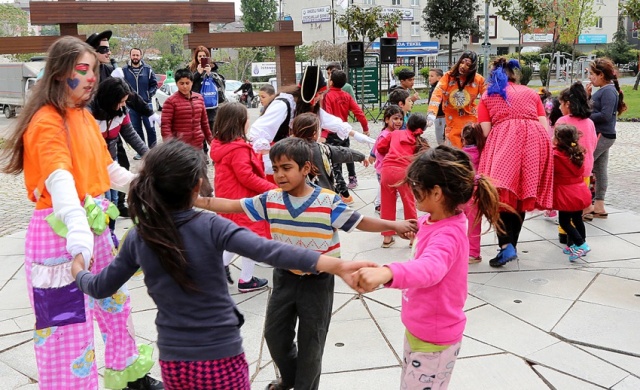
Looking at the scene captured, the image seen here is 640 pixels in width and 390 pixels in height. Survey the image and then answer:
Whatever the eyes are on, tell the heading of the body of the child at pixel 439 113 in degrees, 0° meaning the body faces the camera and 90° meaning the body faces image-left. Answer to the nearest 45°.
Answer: approximately 45°

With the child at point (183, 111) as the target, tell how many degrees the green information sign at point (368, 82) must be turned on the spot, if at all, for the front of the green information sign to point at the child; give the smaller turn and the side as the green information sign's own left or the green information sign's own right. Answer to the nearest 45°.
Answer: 0° — it already faces them

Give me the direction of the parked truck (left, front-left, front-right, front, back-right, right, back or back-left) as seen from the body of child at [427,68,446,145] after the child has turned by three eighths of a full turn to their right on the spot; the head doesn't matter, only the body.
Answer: front-left

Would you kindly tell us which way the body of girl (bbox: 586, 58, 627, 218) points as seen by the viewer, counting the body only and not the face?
to the viewer's left

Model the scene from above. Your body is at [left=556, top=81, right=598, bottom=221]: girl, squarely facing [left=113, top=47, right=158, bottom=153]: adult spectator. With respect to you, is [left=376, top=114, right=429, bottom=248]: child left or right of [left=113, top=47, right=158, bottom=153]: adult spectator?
left

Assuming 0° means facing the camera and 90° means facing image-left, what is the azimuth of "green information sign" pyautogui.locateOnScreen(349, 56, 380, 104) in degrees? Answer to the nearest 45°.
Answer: approximately 0°

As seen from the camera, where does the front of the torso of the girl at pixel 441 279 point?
to the viewer's left

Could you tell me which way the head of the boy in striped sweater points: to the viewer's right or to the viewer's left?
to the viewer's left

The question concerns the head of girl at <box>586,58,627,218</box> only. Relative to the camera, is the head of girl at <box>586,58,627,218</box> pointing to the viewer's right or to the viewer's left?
to the viewer's left
